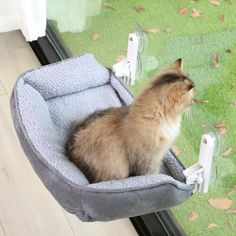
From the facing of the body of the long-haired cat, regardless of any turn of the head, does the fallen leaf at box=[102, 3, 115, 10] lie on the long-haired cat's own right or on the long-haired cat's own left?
on the long-haired cat's own left

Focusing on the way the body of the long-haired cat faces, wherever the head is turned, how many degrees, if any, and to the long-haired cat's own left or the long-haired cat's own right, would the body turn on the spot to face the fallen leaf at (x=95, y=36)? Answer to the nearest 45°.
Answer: approximately 90° to the long-haired cat's own left

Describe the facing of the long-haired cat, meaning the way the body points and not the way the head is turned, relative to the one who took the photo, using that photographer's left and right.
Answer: facing to the right of the viewer
